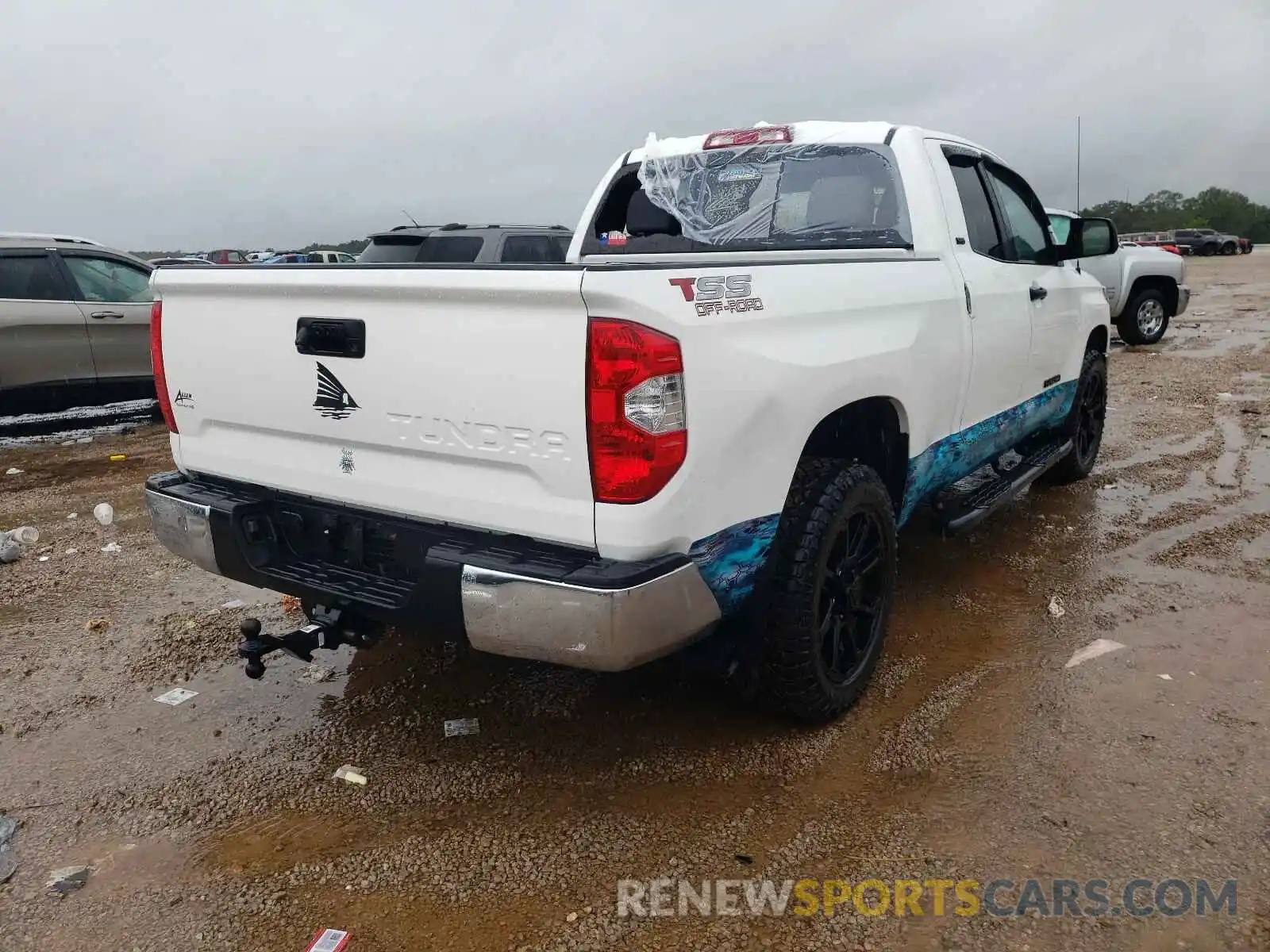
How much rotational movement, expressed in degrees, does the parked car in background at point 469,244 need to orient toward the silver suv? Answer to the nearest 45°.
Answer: approximately 135° to its left

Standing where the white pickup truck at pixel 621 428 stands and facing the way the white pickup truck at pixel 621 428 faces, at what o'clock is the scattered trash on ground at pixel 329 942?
The scattered trash on ground is roughly at 6 o'clock from the white pickup truck.

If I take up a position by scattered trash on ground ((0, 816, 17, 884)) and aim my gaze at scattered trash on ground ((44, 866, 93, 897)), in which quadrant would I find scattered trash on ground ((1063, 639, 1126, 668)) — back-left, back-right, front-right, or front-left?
front-left

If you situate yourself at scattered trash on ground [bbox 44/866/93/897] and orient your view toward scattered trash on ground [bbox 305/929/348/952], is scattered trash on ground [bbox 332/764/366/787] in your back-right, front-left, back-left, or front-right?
front-left

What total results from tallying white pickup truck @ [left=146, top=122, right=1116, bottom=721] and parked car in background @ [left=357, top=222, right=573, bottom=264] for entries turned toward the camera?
0

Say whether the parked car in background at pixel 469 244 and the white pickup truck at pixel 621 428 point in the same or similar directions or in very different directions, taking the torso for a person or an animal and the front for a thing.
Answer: same or similar directions

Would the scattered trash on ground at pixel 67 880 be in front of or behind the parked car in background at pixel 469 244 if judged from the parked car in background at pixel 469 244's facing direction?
behind

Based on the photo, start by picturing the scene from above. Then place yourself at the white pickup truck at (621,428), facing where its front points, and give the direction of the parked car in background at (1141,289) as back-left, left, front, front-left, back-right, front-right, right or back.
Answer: front

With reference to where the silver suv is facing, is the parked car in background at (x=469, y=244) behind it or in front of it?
in front

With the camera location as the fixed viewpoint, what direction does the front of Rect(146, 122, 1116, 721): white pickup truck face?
facing away from the viewer and to the right of the viewer

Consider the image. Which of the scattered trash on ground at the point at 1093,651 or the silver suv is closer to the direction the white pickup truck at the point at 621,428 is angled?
the scattered trash on ground

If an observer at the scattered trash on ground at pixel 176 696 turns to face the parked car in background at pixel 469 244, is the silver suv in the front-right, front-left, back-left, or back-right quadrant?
front-left

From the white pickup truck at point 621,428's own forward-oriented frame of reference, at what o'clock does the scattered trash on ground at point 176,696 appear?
The scattered trash on ground is roughly at 8 o'clock from the white pickup truck.

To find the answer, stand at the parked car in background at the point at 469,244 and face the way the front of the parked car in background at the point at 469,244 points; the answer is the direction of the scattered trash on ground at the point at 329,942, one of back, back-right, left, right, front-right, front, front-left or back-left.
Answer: back-right

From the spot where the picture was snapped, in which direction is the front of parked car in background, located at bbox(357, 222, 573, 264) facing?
facing away from the viewer and to the right of the viewer

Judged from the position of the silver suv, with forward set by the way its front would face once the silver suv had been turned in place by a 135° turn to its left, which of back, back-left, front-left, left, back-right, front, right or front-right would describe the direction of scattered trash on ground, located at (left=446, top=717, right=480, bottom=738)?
back-left

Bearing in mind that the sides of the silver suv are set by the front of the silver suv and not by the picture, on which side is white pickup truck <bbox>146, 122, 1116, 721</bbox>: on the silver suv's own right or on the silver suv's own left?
on the silver suv's own right

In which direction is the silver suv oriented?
to the viewer's right
